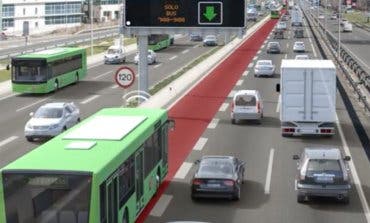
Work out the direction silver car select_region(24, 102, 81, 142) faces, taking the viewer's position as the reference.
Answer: facing the viewer and to the left of the viewer

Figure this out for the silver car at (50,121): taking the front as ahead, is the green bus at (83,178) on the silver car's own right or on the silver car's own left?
on the silver car's own left

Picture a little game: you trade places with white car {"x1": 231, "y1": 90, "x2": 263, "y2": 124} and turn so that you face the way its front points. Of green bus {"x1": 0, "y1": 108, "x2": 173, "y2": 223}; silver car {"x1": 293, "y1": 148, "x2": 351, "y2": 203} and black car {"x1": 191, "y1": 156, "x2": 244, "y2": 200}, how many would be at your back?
3

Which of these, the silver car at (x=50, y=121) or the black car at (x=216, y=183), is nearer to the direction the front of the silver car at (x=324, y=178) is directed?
the silver car

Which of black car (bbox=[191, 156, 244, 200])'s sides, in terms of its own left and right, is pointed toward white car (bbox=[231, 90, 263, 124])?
front

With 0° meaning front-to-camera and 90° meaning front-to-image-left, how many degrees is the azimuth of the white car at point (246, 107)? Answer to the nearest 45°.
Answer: approximately 180°

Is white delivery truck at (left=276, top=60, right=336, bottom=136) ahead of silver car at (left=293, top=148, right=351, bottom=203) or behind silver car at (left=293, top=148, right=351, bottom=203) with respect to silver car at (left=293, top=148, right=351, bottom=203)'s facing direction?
ahead

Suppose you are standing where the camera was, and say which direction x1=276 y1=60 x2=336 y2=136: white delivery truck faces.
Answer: facing away from the viewer

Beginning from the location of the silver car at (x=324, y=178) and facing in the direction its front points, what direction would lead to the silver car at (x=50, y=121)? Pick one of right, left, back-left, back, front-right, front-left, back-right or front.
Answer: front-left

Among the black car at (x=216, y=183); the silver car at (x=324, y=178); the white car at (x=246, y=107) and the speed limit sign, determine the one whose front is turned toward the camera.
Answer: the speed limit sign

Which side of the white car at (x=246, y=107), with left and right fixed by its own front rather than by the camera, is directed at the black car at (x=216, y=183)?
back

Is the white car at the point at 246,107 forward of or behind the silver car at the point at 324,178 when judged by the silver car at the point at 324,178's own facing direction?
forward

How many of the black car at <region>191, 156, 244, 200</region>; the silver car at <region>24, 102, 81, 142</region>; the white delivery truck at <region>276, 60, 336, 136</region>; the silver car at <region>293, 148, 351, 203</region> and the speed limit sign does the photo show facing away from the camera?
3

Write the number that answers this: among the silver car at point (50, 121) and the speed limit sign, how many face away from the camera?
0

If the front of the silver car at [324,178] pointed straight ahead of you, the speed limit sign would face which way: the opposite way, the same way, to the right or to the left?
the opposite way
